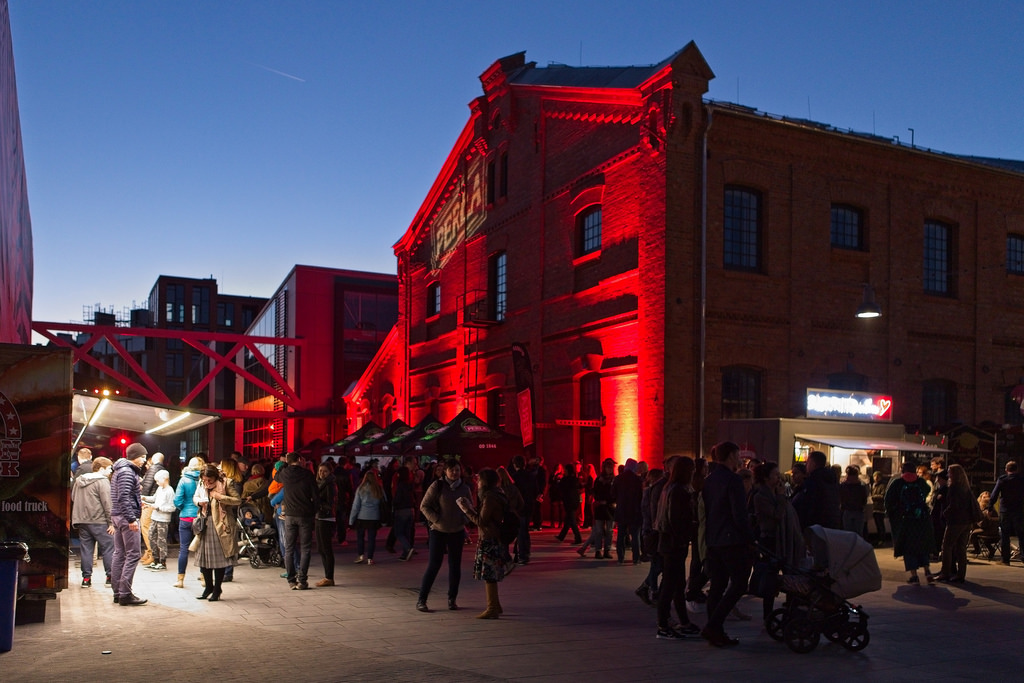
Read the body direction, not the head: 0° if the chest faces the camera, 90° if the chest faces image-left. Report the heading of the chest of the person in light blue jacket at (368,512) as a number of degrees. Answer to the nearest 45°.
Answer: approximately 180°

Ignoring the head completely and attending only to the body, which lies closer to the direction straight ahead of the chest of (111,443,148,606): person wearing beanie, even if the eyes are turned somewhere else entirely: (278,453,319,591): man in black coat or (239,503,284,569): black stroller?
the man in black coat

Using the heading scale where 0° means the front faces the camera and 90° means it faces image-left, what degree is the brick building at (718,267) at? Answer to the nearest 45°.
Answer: approximately 45°

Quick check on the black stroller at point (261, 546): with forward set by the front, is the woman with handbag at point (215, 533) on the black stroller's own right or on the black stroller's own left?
on the black stroller's own right

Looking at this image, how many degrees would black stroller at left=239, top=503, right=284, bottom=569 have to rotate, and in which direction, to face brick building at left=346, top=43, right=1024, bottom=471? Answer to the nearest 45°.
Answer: approximately 90° to its left

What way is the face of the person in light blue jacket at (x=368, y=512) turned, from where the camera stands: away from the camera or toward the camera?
away from the camera

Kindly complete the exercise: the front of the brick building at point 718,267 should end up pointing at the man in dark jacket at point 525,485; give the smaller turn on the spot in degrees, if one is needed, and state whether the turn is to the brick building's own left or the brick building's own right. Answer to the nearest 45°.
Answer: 0° — it already faces them
